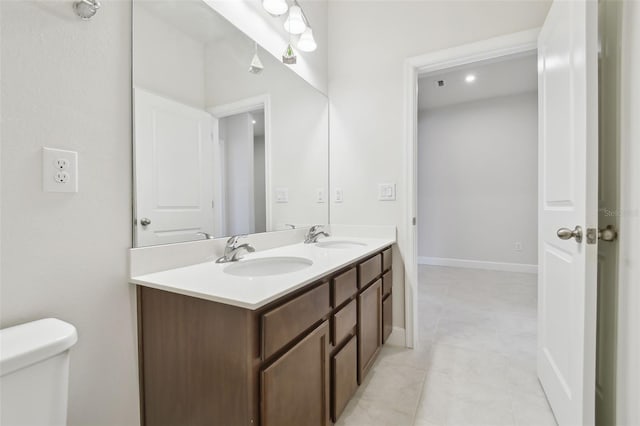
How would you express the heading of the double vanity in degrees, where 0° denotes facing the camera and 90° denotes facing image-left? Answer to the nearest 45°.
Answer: approximately 315°

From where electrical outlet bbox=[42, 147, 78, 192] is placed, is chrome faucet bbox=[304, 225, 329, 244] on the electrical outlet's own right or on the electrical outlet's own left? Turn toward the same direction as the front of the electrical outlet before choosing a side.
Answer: on the electrical outlet's own left

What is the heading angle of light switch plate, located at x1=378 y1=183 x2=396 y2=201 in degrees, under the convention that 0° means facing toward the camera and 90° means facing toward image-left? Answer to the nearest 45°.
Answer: approximately 0°

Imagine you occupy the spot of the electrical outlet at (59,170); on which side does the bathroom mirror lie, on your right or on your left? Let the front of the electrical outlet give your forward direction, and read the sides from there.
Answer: on your left

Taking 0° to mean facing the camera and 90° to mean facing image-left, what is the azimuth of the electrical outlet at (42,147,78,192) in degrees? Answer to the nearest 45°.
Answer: approximately 315°

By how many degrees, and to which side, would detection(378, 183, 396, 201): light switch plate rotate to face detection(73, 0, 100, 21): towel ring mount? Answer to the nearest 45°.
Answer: approximately 45° to its right
